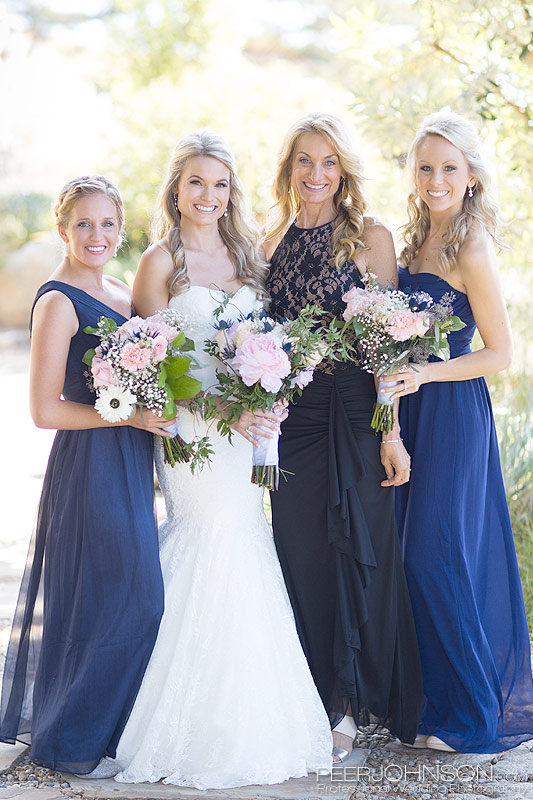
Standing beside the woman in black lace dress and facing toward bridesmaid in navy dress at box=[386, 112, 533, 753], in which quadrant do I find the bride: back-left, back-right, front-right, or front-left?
back-right

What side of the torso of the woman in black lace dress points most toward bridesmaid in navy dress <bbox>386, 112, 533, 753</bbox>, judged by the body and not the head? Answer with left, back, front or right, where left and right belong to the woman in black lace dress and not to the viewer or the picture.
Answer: left

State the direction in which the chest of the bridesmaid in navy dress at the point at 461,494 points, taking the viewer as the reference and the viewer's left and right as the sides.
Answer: facing the viewer and to the left of the viewer

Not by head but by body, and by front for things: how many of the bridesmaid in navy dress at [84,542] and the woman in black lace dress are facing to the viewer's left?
0

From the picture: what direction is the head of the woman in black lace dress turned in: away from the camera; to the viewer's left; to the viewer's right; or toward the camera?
toward the camera

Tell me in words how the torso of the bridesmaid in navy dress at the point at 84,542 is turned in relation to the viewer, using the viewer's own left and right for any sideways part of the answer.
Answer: facing the viewer and to the right of the viewer

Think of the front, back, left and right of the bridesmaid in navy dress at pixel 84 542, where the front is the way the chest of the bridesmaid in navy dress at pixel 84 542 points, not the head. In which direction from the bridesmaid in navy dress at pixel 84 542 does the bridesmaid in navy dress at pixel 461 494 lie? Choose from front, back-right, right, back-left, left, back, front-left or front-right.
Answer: front-left

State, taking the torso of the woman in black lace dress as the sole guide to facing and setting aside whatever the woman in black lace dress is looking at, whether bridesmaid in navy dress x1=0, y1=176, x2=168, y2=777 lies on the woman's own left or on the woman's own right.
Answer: on the woman's own right

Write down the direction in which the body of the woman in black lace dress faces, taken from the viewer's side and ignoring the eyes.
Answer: toward the camera

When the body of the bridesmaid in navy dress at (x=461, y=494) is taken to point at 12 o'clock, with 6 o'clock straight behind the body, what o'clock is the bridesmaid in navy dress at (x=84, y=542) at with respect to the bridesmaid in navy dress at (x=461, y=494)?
the bridesmaid in navy dress at (x=84, y=542) is roughly at 1 o'clock from the bridesmaid in navy dress at (x=461, y=494).

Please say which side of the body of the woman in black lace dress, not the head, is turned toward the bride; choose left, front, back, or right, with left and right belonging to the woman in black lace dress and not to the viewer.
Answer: right

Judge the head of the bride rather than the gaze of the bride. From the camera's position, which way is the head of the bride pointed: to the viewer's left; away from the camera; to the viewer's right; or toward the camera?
toward the camera
